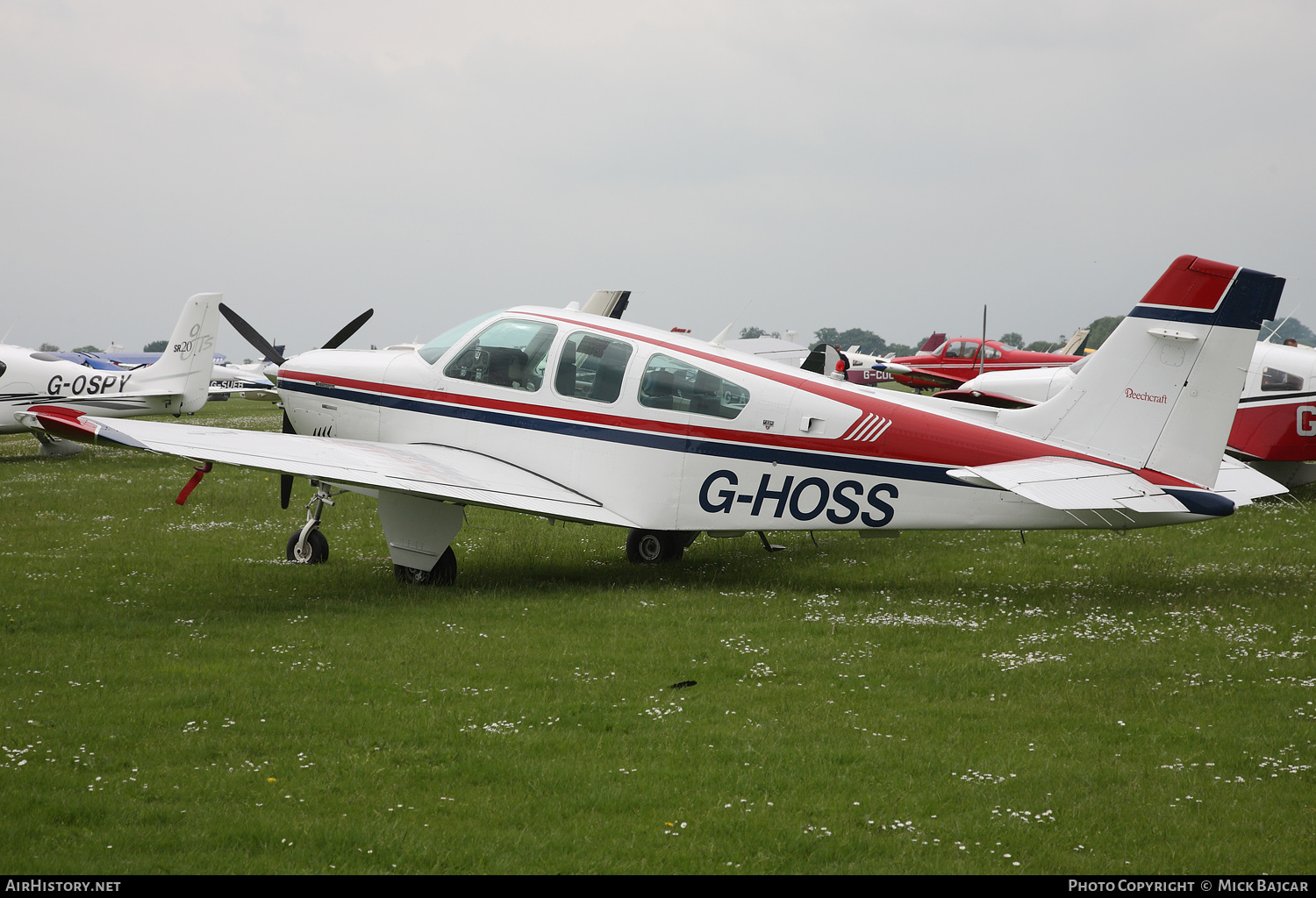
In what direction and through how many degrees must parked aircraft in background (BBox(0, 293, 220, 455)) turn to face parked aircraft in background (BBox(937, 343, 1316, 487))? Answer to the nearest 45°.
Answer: approximately 135° to its left

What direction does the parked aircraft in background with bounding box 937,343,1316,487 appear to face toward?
to the viewer's left

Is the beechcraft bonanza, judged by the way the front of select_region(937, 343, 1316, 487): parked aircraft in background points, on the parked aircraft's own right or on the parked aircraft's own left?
on the parked aircraft's own left

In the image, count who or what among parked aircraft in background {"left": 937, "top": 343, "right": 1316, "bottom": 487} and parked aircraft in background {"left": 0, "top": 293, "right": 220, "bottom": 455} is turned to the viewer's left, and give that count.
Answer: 2

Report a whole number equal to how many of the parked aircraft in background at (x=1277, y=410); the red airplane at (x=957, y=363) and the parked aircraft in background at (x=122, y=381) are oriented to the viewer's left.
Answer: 3

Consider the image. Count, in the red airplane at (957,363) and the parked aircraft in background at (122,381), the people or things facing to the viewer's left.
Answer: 2

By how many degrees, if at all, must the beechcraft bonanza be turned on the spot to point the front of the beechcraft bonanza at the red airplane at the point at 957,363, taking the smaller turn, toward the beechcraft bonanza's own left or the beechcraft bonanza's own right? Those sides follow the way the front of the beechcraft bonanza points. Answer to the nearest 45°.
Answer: approximately 45° to the beechcraft bonanza's own right

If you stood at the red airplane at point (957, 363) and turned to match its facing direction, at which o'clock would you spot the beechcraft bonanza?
The beechcraft bonanza is roughly at 9 o'clock from the red airplane.

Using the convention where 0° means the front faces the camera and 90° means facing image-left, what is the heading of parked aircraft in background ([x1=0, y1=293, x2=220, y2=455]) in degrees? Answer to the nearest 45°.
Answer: approximately 90°

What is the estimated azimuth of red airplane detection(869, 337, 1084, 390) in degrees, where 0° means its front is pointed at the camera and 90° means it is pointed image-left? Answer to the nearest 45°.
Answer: approximately 90°

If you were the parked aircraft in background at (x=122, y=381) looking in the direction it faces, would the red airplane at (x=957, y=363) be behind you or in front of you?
behind
